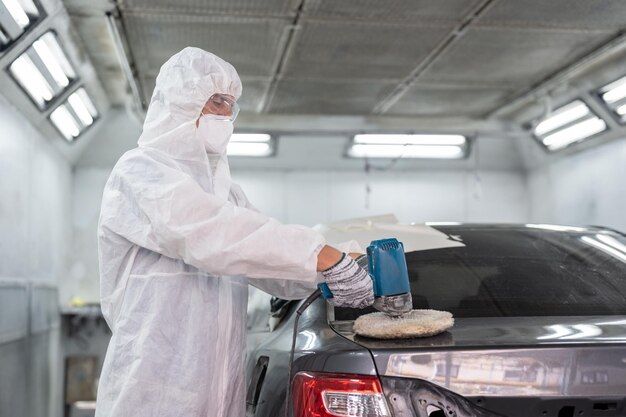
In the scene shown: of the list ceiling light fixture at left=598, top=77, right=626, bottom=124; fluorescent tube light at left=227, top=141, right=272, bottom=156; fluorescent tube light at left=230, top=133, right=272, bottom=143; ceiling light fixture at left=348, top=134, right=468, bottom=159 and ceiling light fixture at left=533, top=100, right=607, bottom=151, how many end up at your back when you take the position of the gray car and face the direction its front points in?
0

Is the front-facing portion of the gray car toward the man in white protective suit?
no

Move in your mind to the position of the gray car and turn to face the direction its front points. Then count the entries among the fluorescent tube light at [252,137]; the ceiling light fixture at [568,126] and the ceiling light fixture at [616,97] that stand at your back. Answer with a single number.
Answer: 0

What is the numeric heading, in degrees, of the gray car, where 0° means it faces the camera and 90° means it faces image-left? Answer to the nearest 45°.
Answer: approximately 180°

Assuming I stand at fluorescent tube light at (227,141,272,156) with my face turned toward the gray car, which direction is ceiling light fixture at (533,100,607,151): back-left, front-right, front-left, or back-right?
front-left

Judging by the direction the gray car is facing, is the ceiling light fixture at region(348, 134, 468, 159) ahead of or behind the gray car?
ahead

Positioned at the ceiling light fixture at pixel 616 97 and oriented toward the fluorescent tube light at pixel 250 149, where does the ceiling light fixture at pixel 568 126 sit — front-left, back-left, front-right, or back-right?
front-right

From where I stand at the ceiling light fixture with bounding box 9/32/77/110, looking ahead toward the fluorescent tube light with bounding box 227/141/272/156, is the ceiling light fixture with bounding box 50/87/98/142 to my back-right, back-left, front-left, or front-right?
front-left

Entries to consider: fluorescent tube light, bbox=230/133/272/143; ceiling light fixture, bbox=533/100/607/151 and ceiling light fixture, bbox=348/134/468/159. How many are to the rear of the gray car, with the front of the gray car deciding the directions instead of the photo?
0

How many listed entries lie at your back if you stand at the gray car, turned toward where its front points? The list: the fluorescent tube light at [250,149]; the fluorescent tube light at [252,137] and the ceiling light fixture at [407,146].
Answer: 0
